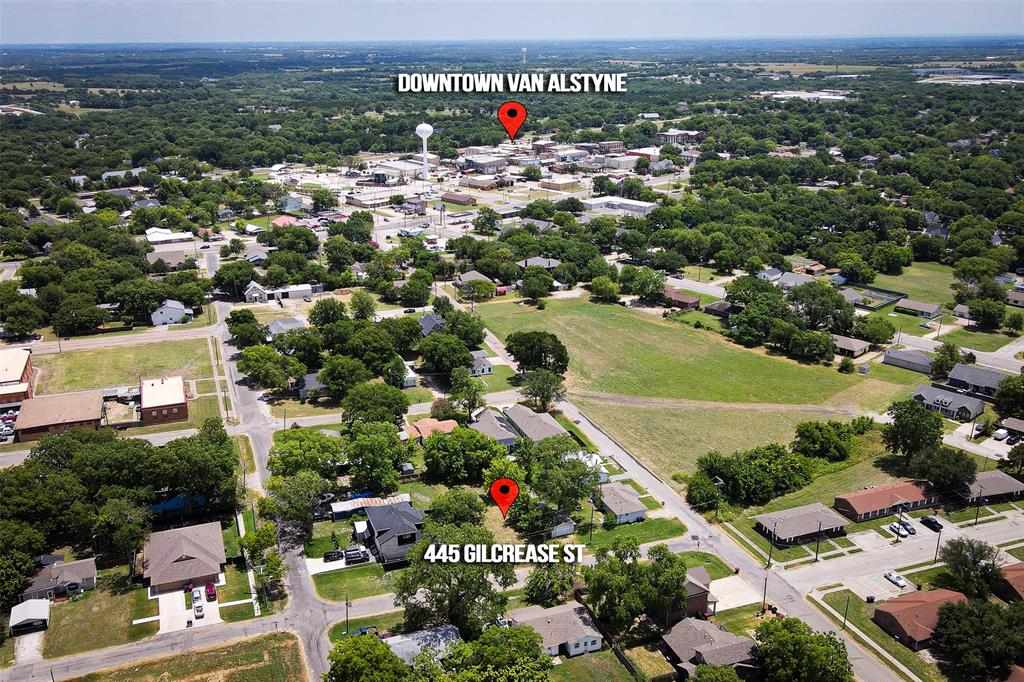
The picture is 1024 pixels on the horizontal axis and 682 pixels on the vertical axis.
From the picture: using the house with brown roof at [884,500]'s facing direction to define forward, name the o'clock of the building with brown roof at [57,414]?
the building with brown roof at [57,414] is roughly at 4 o'clock from the house with brown roof at [884,500].

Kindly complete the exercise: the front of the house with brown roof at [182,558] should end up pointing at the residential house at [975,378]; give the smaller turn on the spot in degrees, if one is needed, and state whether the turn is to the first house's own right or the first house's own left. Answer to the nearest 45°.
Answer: approximately 90° to the first house's own left

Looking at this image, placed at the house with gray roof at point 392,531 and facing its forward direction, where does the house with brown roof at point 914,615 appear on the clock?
The house with brown roof is roughly at 10 o'clock from the house with gray roof.

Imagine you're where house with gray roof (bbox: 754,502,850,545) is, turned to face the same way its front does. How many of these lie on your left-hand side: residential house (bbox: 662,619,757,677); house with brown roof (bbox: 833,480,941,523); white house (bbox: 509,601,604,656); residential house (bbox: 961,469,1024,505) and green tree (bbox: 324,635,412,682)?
2

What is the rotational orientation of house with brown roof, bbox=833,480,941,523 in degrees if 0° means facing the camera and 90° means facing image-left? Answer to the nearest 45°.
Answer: approximately 315°

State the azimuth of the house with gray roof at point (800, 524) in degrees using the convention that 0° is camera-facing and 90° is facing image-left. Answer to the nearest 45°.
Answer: approximately 315°

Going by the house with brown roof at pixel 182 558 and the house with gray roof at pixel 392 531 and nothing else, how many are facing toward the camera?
2

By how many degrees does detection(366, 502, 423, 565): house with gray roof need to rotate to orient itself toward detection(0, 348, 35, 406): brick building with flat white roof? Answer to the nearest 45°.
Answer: approximately 135° to its right

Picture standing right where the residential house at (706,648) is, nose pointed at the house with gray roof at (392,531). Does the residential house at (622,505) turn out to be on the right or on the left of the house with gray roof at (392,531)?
right

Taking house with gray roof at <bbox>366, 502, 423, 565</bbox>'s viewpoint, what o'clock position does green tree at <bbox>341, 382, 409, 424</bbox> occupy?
The green tree is roughly at 6 o'clock from the house with gray roof.

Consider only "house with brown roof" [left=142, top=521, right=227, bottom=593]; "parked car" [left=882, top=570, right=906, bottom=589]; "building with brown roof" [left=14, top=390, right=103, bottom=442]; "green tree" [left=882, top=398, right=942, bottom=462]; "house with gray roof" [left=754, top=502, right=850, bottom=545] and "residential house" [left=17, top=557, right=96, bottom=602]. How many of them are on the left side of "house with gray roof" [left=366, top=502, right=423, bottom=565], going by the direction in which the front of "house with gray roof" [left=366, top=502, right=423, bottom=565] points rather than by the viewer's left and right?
3
